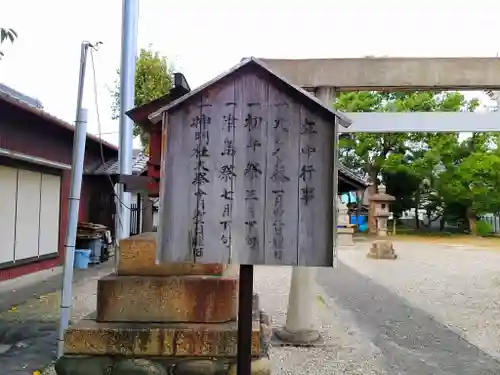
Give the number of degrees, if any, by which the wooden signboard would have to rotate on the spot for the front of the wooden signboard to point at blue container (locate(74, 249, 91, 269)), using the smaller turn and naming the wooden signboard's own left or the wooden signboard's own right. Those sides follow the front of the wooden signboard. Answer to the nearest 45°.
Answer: approximately 135° to the wooden signboard's own right

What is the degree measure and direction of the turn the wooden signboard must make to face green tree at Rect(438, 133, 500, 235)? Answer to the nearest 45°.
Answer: approximately 135° to its left

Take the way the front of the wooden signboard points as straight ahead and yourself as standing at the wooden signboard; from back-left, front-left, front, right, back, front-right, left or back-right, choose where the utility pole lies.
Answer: back-right

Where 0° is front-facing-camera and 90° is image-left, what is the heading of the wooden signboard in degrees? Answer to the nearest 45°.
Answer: approximately 0°

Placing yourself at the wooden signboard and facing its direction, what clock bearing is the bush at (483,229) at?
The bush is roughly at 7 o'clock from the wooden signboard.

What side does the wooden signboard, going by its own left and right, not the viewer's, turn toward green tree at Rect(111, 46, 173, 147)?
back

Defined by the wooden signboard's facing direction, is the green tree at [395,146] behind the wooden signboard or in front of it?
behind
